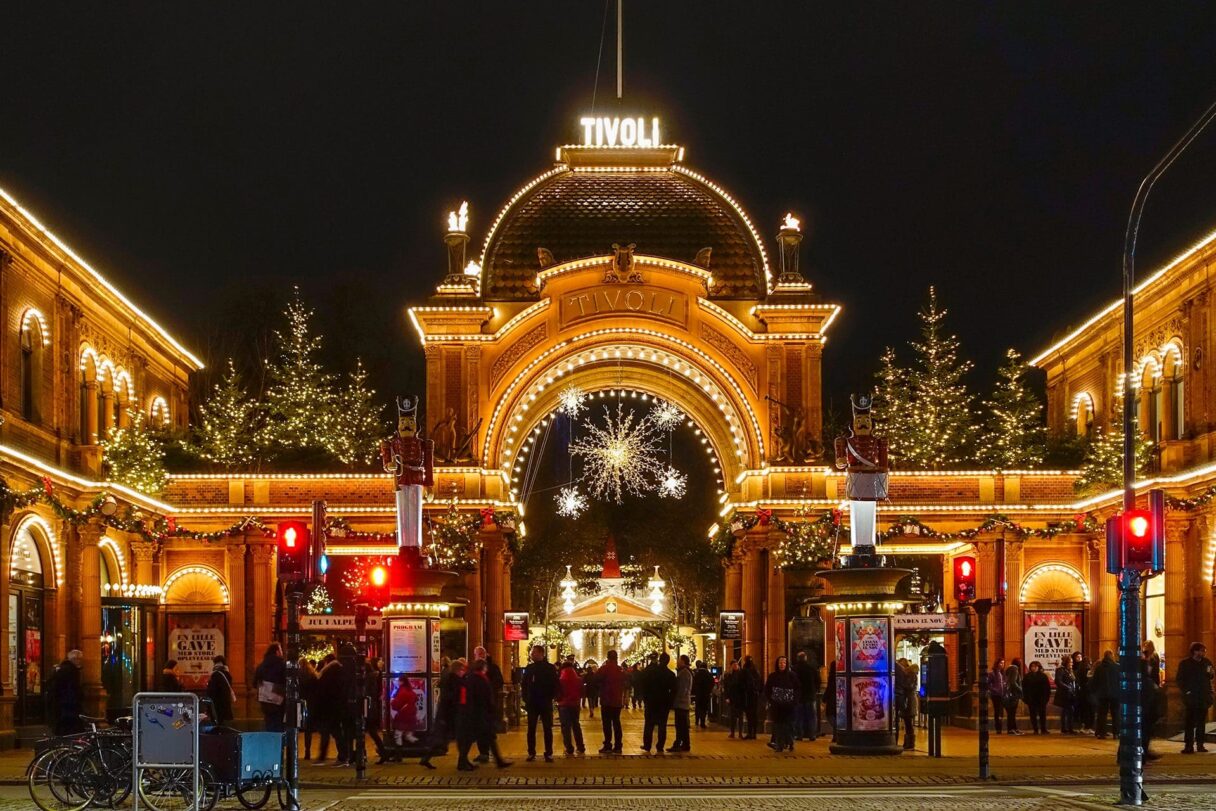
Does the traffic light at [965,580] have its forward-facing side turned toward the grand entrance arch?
no

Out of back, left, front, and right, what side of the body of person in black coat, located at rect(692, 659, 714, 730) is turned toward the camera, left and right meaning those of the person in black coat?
back

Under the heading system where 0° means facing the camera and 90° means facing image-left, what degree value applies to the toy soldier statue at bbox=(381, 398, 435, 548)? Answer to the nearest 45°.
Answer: approximately 0°

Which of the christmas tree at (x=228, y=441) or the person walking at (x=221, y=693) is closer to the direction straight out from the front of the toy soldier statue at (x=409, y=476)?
the person walking

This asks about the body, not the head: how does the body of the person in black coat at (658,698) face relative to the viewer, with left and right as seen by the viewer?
facing away from the viewer

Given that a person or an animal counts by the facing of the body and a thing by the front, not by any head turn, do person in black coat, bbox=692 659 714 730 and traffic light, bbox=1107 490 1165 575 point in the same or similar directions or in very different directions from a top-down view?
very different directions

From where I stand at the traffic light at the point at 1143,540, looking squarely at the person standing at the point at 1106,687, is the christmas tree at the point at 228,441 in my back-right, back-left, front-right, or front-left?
front-left

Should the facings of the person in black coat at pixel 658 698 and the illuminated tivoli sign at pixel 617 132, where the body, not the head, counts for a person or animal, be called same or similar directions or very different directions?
very different directions

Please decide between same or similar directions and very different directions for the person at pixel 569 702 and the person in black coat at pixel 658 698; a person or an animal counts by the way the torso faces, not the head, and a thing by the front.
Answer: same or similar directions

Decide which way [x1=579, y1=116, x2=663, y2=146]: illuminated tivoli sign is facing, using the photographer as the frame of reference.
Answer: facing the viewer

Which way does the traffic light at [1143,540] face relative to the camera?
toward the camera

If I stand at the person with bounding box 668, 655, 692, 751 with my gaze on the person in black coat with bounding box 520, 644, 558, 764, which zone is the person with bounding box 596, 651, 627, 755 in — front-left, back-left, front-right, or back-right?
front-right

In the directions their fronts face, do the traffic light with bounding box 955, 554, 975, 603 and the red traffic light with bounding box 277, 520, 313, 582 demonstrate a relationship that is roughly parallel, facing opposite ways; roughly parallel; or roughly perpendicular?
roughly parallel

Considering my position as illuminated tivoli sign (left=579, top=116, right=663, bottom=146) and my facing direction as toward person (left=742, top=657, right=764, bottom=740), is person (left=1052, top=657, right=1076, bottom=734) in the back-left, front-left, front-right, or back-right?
front-left

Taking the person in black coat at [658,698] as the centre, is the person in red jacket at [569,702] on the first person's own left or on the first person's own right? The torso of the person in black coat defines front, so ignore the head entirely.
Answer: on the first person's own left
